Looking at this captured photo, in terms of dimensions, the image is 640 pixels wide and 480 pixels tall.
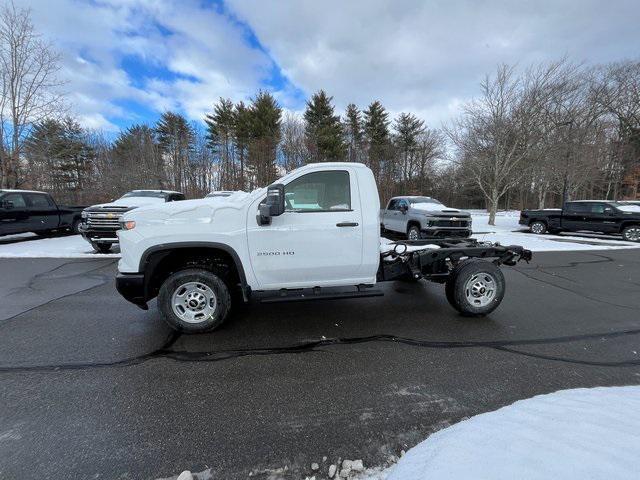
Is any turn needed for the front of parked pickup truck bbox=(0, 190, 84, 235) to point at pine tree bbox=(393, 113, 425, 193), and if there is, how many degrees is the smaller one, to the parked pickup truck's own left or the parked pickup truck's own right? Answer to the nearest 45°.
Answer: approximately 180°

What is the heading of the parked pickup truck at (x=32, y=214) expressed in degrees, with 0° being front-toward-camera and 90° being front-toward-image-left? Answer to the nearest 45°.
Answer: approximately 90°

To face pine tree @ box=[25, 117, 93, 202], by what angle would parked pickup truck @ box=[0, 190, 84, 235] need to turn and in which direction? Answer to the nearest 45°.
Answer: approximately 90° to its right

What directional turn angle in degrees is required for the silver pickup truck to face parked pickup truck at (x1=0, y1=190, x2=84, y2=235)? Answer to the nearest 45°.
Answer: approximately 135° to its right

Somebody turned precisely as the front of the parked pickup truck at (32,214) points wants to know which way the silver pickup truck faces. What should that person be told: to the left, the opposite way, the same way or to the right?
to the left

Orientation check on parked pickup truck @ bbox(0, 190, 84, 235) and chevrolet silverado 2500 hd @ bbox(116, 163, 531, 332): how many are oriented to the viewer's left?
2

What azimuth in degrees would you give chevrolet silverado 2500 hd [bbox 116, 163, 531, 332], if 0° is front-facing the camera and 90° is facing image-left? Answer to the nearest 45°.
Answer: approximately 90°

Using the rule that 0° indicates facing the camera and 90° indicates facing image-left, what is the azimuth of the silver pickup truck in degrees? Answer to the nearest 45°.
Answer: approximately 315°

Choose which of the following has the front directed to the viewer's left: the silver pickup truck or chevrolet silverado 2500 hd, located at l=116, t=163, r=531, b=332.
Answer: the chevrolet silverado 2500 hd

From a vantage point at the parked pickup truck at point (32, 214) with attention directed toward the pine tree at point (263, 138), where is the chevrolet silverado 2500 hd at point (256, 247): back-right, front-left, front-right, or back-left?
back-right

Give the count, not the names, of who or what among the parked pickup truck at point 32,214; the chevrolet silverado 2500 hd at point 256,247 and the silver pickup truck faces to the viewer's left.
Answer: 2

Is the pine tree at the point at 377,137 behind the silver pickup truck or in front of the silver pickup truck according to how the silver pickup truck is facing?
behind
